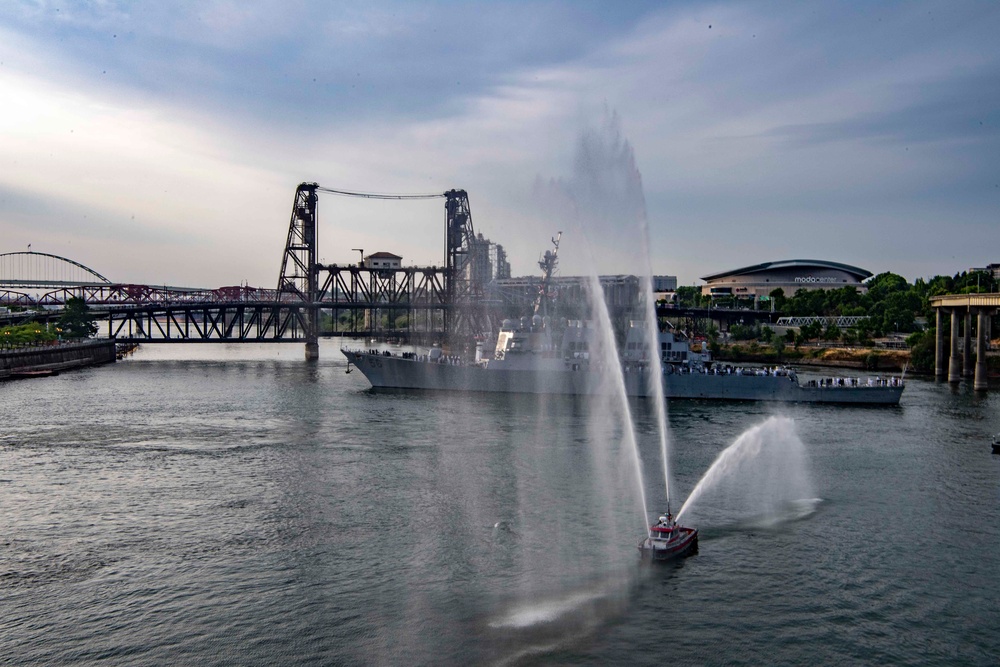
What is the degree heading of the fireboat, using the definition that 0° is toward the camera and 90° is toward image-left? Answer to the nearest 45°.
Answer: approximately 45°

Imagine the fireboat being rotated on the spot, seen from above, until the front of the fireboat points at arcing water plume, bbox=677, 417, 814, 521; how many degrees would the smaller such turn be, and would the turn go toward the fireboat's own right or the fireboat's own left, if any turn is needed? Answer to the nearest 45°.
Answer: approximately 135° to the fireboat's own right
